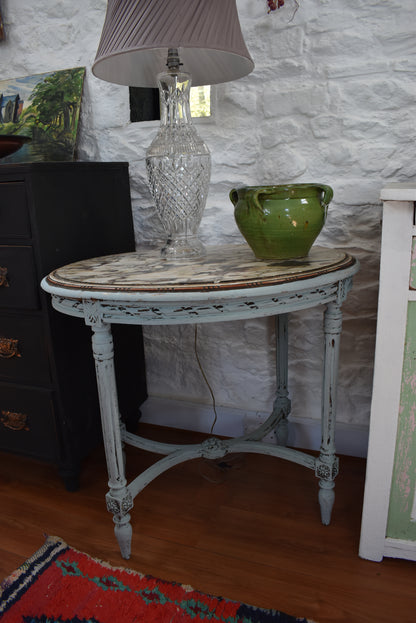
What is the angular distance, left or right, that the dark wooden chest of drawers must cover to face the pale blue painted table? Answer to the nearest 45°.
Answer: approximately 90° to its left

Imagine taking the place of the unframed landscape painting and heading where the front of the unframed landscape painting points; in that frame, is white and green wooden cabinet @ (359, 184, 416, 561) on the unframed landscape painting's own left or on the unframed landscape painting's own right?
on the unframed landscape painting's own left

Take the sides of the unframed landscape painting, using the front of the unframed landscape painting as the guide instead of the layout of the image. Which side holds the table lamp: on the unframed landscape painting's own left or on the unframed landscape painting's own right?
on the unframed landscape painting's own left

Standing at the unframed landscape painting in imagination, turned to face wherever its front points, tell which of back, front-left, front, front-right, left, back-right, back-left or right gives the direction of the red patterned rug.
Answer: front-left

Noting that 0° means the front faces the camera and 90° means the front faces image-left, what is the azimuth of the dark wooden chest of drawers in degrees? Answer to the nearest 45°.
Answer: approximately 45°

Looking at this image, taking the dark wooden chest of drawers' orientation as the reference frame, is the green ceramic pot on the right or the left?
on its left

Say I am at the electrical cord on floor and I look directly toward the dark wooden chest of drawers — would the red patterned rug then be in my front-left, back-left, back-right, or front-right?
front-left

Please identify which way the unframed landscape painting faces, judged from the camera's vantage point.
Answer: facing the viewer and to the left of the viewer
